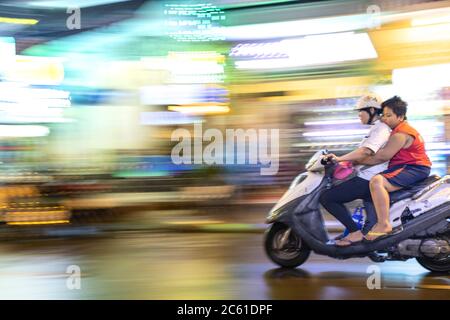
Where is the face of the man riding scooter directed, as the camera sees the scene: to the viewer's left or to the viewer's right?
to the viewer's left

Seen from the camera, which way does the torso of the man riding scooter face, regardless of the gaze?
to the viewer's left
